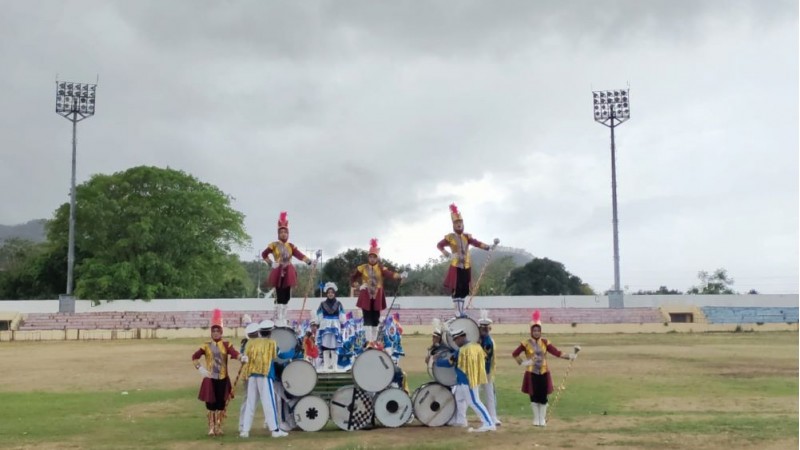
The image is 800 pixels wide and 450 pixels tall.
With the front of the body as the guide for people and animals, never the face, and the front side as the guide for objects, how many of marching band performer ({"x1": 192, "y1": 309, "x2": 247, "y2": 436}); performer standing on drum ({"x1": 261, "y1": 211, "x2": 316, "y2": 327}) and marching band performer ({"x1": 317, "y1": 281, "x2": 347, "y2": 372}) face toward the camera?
3

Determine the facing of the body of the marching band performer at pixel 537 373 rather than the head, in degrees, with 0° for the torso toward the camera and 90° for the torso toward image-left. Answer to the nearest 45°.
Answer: approximately 0°

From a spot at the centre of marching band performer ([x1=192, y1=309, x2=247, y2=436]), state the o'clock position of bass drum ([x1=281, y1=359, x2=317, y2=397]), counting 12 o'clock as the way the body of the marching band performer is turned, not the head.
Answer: The bass drum is roughly at 9 o'clock from the marching band performer.

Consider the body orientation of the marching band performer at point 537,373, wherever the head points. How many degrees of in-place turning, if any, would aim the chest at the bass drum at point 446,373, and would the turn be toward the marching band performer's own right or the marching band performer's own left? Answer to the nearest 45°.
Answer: approximately 90° to the marching band performer's own right

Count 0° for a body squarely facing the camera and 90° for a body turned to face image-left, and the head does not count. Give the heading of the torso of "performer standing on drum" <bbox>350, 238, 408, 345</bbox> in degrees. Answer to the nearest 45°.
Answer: approximately 0°

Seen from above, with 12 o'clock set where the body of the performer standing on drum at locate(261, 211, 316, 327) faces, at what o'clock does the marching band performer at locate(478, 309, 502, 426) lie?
The marching band performer is roughly at 10 o'clock from the performer standing on drum.
